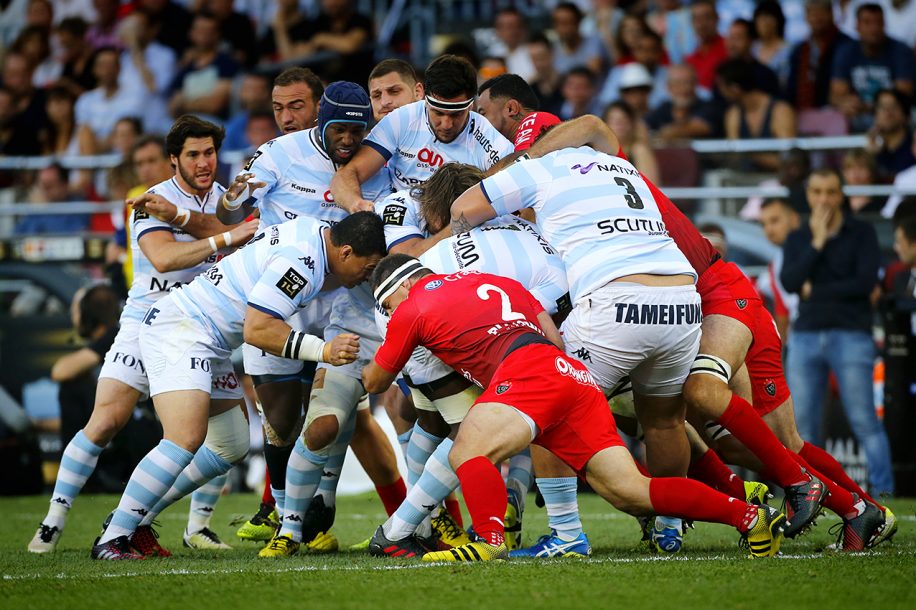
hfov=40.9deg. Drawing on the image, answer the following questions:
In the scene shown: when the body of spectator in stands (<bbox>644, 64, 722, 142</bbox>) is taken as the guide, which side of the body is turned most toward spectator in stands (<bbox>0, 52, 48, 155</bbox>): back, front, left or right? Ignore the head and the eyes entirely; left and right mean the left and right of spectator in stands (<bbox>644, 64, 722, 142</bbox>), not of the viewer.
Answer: right

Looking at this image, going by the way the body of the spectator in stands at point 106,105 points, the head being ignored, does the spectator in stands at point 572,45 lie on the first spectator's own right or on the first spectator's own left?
on the first spectator's own left

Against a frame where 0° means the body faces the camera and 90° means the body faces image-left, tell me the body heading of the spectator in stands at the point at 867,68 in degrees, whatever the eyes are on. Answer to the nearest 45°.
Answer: approximately 0°

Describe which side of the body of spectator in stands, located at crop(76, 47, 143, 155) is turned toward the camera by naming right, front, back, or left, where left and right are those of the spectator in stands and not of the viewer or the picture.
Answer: front

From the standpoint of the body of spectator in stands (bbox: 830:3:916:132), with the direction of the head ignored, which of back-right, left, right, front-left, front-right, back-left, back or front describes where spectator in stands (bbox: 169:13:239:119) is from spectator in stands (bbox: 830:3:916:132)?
right

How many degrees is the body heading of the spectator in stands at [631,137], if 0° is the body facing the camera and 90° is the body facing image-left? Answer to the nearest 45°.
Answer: approximately 45°

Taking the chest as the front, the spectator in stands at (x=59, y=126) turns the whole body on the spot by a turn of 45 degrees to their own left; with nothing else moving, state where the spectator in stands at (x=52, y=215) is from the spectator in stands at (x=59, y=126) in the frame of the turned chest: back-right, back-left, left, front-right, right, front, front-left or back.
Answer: front-right

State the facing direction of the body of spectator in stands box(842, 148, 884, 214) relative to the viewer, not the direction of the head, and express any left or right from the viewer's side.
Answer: facing the viewer

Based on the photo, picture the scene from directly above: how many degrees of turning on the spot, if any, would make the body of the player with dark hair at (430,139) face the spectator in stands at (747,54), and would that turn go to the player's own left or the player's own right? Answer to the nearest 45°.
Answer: approximately 135° to the player's own left

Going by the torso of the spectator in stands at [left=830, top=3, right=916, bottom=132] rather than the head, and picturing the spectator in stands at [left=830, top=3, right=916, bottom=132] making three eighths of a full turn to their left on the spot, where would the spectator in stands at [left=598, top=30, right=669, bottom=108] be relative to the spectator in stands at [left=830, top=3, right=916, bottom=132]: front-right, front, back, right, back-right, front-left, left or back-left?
back-left
